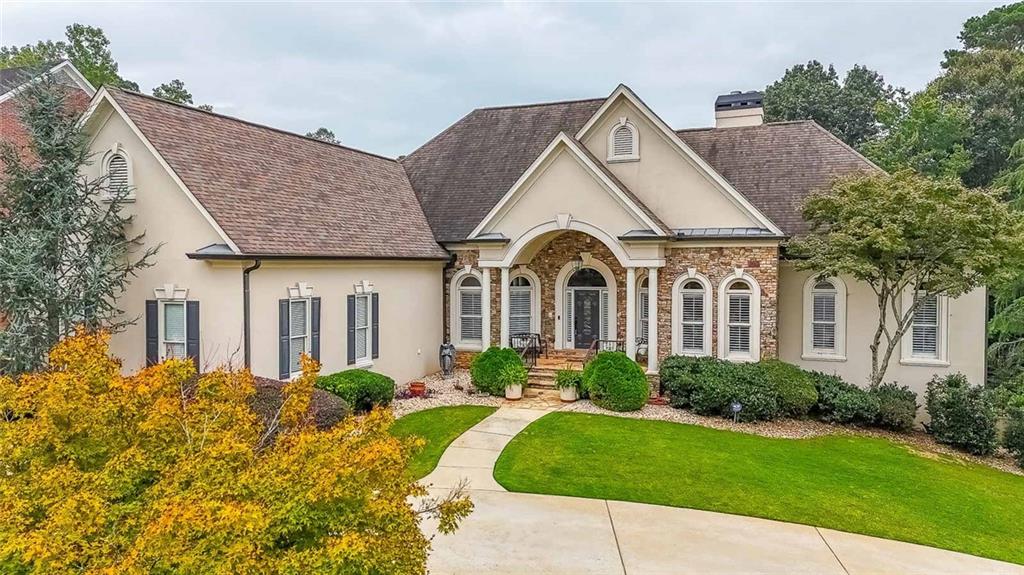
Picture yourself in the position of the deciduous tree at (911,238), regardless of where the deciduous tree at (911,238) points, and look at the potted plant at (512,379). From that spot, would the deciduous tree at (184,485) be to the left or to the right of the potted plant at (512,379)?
left

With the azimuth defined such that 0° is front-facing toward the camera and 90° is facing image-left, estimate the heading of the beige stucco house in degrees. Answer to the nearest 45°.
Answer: approximately 0°

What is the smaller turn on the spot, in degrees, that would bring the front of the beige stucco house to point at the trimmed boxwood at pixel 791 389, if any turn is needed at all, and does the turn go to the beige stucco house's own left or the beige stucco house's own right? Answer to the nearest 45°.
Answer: approximately 90° to the beige stucco house's own left

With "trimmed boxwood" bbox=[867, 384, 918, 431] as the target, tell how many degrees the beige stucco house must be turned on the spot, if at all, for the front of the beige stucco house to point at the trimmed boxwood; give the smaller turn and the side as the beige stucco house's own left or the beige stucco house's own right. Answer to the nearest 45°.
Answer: approximately 90° to the beige stucco house's own left

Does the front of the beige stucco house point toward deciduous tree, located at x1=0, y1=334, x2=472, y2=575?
yes

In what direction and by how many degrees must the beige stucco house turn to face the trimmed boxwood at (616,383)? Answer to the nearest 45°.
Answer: approximately 45° to its left
